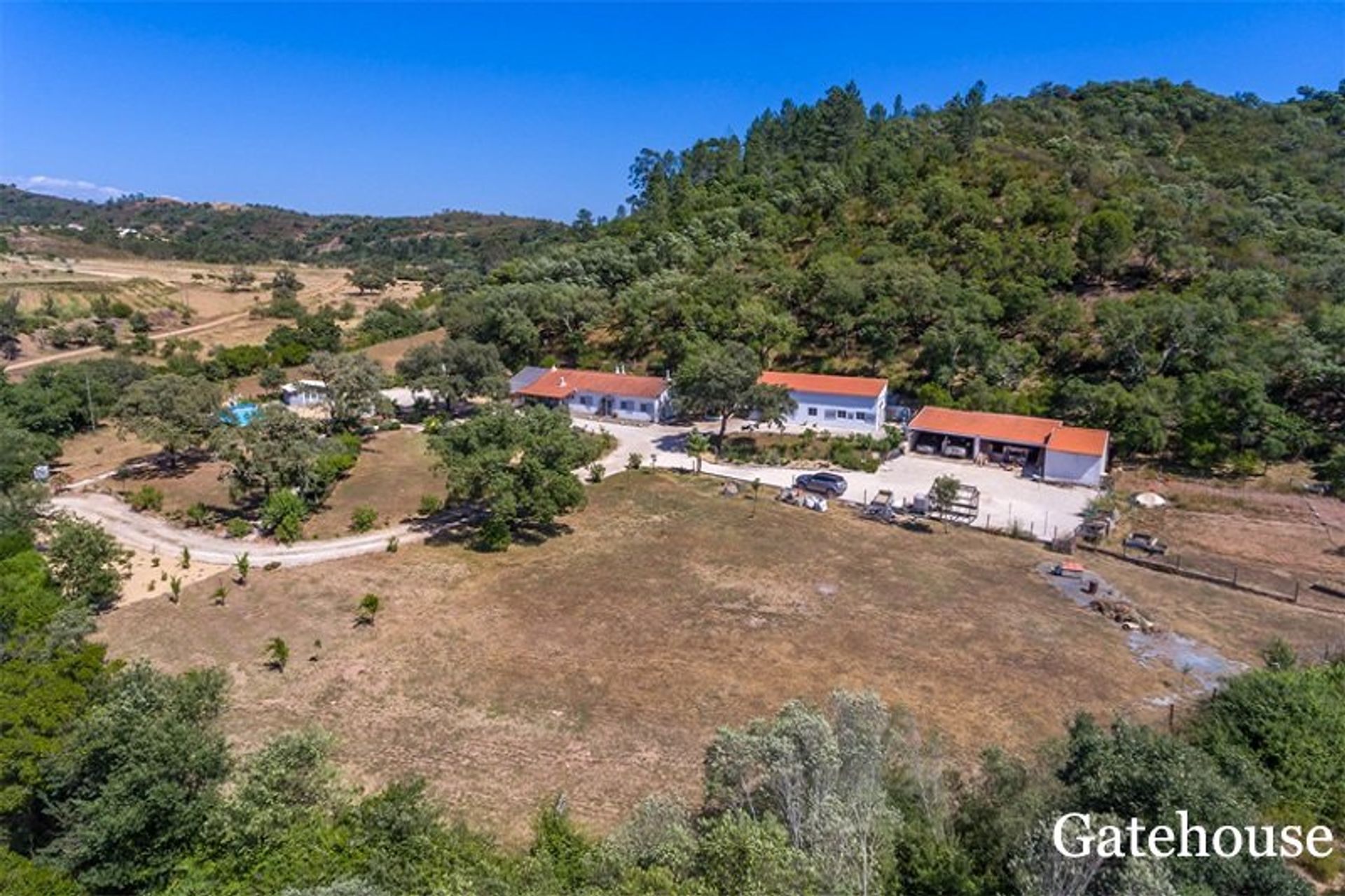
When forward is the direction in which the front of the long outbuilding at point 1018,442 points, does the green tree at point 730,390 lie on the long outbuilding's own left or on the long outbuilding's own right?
on the long outbuilding's own right

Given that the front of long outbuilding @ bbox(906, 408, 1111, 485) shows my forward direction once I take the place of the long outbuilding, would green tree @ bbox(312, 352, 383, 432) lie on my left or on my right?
on my right

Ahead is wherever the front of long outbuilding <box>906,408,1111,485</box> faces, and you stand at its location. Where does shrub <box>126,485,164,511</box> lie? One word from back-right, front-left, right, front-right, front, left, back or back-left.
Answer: front-right

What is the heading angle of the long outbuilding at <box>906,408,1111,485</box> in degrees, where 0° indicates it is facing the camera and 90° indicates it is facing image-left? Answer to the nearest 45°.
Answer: approximately 0°

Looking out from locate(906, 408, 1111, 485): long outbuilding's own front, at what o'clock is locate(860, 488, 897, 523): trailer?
The trailer is roughly at 1 o'clock from the long outbuilding.

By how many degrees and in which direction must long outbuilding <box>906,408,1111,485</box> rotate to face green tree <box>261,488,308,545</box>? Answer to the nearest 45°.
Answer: approximately 45° to its right

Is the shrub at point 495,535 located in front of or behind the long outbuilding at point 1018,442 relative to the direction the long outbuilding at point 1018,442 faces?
in front

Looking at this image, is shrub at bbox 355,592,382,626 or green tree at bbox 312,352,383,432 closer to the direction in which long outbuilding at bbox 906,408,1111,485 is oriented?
the shrub

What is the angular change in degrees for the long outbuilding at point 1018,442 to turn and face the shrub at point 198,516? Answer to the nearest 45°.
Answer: approximately 45° to its right

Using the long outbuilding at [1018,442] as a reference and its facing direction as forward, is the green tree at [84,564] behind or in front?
in front

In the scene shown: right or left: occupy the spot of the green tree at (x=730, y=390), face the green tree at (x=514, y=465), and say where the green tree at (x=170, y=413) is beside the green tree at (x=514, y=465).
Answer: right

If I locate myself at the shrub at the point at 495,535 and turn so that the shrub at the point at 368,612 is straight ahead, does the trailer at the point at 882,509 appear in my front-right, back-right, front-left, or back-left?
back-left
